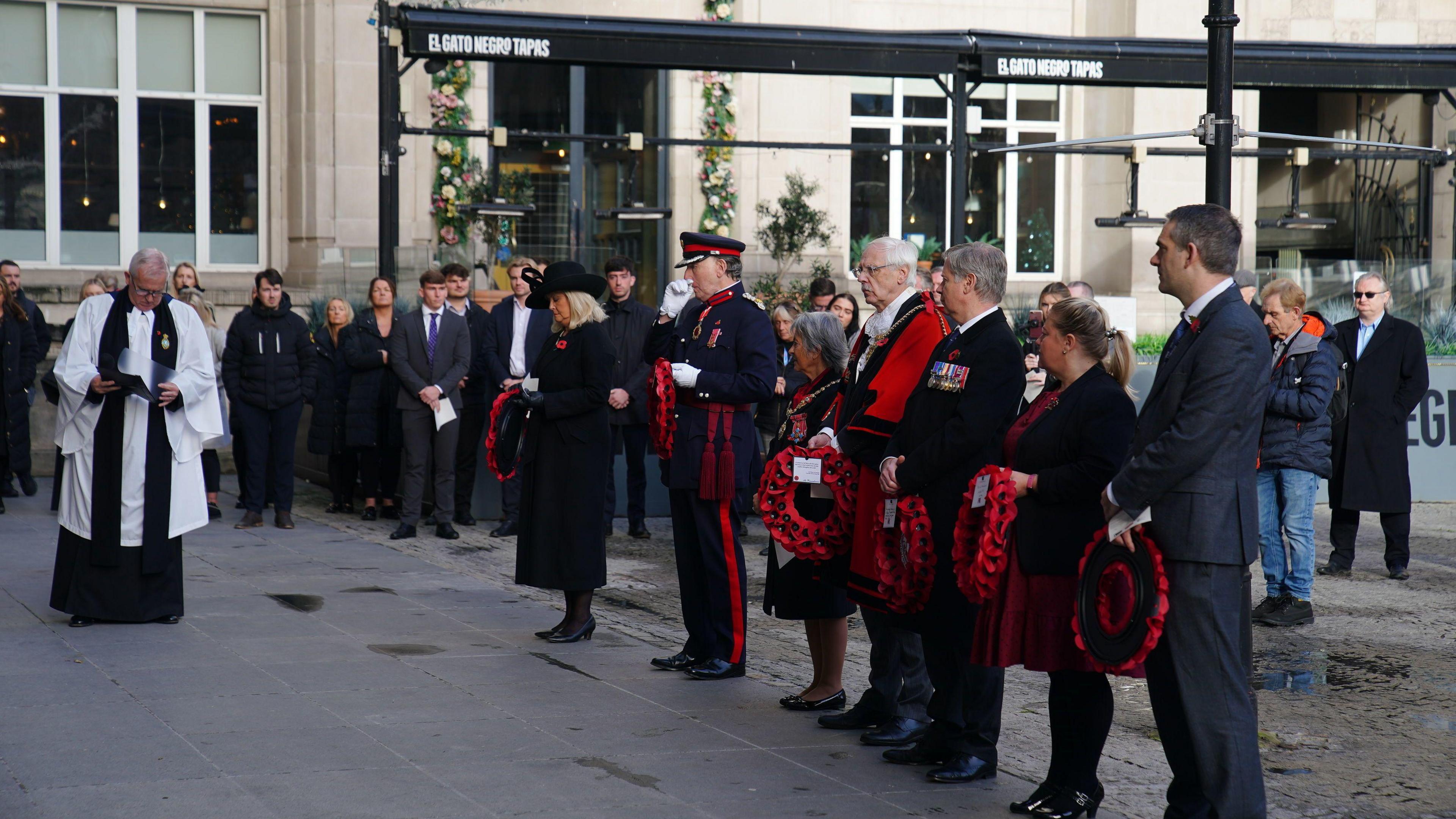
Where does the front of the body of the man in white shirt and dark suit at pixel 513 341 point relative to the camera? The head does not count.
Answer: toward the camera

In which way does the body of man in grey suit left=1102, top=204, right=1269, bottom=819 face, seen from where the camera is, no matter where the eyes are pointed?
to the viewer's left

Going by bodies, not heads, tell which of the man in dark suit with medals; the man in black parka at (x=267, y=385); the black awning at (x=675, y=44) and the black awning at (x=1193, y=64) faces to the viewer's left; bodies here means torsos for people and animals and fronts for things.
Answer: the man in dark suit with medals

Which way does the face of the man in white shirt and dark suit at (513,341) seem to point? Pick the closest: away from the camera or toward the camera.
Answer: toward the camera

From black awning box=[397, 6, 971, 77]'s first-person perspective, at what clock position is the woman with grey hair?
The woman with grey hair is roughly at 12 o'clock from the black awning.

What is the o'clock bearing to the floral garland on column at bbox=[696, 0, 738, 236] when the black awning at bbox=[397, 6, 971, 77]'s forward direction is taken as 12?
The floral garland on column is roughly at 6 o'clock from the black awning.

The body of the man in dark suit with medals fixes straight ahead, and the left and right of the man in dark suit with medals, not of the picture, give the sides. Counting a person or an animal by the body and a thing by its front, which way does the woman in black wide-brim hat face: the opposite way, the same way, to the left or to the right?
the same way

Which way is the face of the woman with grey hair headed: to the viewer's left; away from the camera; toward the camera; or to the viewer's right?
to the viewer's left

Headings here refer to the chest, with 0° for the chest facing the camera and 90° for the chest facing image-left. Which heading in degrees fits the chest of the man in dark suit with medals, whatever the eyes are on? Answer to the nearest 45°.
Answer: approximately 90°

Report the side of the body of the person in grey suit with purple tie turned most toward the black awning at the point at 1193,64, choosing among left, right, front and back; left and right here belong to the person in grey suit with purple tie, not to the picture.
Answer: left

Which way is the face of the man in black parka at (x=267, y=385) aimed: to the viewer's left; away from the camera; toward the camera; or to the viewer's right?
toward the camera

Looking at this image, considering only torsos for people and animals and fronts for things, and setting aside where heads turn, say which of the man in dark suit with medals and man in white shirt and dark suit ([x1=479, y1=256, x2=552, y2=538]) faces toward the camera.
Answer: the man in white shirt and dark suit
